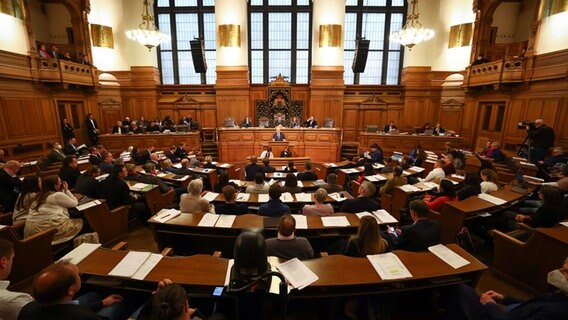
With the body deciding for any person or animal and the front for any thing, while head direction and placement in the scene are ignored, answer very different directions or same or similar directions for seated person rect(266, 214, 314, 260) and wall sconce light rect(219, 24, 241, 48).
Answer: very different directions

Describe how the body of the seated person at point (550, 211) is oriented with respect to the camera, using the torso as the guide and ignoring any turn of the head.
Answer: to the viewer's left

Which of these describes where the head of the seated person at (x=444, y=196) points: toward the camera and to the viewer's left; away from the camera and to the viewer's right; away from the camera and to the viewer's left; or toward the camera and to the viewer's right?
away from the camera and to the viewer's left

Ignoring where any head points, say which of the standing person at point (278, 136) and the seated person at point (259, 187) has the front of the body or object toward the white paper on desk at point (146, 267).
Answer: the standing person at point (278, 136)

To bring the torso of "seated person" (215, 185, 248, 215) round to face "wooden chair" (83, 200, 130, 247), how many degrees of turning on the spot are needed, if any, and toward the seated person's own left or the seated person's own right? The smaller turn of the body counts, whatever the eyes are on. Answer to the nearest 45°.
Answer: approximately 45° to the seated person's own left

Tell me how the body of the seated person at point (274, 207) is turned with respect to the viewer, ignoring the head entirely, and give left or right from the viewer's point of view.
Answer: facing away from the viewer

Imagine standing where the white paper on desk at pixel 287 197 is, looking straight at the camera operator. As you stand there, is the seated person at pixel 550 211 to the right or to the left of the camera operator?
right

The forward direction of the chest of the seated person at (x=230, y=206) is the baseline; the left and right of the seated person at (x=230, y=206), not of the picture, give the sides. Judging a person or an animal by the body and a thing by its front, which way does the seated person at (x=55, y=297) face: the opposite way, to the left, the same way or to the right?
the same way

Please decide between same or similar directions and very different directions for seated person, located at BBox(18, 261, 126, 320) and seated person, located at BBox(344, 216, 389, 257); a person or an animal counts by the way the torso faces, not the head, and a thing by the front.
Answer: same or similar directions

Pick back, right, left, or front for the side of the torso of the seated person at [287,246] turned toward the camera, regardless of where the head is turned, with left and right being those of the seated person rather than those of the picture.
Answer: back

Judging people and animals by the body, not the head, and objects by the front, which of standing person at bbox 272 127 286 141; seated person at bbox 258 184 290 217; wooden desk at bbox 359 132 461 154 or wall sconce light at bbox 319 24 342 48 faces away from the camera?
seated person at bbox 258 184 290 217

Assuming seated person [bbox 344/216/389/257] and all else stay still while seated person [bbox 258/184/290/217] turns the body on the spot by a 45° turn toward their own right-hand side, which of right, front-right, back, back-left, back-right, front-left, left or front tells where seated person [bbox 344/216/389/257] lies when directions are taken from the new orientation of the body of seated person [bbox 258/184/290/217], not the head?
right

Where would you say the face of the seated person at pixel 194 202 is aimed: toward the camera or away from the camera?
away from the camera

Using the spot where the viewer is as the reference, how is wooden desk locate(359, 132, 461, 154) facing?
facing the viewer

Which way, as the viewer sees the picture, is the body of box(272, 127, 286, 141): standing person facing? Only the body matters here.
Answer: toward the camera

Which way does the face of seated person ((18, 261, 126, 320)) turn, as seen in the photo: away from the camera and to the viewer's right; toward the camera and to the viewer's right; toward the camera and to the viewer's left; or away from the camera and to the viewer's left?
away from the camera and to the viewer's right

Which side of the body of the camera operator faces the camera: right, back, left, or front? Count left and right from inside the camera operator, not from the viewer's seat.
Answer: left

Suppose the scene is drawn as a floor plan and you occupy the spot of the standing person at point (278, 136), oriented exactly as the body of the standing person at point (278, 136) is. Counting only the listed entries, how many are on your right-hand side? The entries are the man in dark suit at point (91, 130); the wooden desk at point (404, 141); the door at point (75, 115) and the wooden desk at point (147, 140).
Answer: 3

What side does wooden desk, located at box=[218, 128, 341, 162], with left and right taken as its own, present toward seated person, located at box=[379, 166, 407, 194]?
front

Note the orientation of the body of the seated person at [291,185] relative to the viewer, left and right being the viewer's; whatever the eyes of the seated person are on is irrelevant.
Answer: facing away from the viewer

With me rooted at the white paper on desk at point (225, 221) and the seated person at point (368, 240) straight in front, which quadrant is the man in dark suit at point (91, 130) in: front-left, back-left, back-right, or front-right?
back-left
